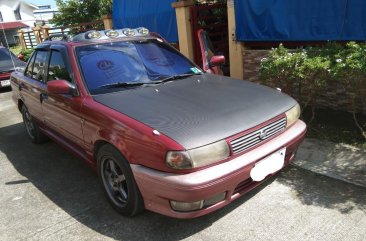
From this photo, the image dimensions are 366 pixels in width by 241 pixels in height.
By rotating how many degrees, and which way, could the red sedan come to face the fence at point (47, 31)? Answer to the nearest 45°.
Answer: approximately 135° to its left

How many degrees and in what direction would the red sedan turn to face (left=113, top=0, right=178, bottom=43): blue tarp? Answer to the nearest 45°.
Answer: approximately 135° to its left

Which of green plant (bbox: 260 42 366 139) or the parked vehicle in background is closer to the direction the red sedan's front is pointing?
the green plant

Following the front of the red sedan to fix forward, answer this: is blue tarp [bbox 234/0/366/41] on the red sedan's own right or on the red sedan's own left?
on the red sedan's own left

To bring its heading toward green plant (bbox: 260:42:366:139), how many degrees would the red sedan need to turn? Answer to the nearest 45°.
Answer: approximately 90° to its left

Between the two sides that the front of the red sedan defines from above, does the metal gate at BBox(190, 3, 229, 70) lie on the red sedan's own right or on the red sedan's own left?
on the red sedan's own left

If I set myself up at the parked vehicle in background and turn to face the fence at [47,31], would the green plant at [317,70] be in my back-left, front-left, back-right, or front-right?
back-right

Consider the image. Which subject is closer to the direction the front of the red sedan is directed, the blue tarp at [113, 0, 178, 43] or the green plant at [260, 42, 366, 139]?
the green plant
